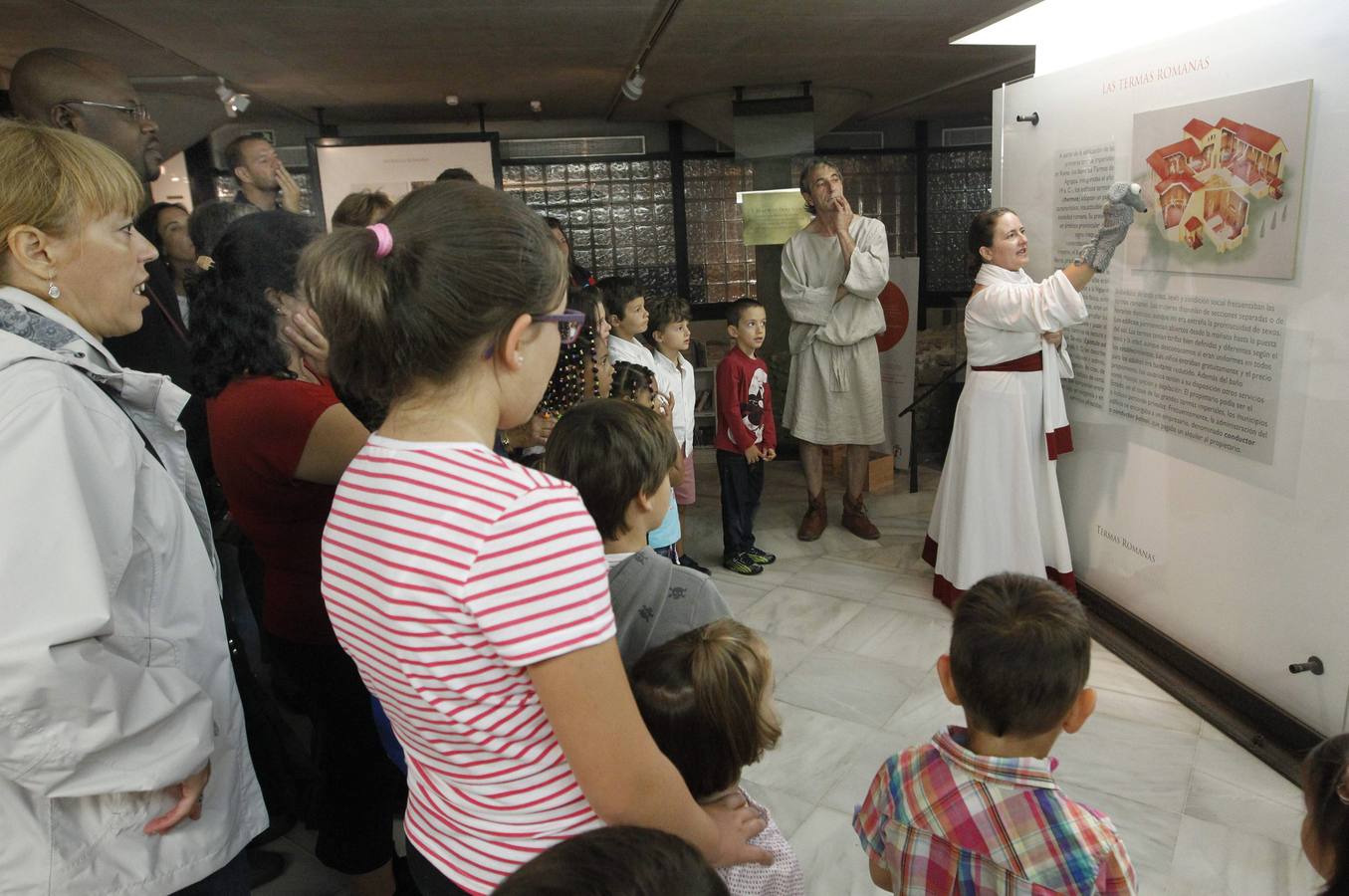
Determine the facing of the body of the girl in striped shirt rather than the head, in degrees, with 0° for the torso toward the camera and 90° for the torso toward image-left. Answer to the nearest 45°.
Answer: approximately 225°

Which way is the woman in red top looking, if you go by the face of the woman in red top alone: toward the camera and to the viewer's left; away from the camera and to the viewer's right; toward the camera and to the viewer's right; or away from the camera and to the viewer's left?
away from the camera and to the viewer's right

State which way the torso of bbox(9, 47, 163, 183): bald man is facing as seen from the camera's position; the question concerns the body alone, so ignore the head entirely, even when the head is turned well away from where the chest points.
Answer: to the viewer's right

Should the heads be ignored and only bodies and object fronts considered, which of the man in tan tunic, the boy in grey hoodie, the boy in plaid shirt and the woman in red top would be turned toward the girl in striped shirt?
the man in tan tunic

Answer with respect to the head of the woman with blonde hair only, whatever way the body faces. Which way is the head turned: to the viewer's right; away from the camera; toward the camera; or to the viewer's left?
to the viewer's right

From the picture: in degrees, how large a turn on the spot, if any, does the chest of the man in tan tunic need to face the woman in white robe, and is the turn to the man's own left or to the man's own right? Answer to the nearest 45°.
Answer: approximately 45° to the man's own left

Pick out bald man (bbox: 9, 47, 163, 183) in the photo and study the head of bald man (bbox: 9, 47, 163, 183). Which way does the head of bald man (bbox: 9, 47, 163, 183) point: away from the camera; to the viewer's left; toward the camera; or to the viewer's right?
to the viewer's right

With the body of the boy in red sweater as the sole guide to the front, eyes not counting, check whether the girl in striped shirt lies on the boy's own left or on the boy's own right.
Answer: on the boy's own right

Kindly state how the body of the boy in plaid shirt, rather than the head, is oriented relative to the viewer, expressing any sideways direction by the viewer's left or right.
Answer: facing away from the viewer

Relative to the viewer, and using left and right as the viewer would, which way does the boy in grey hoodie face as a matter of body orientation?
facing away from the viewer and to the right of the viewer

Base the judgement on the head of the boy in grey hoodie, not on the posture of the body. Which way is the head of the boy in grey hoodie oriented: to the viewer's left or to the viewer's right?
to the viewer's right

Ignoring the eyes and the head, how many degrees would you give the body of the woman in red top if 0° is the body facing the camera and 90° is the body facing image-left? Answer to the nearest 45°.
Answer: approximately 225°

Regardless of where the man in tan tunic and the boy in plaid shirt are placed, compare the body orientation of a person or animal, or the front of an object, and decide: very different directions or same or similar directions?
very different directions

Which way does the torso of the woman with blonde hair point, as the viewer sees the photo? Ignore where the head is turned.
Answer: to the viewer's right
